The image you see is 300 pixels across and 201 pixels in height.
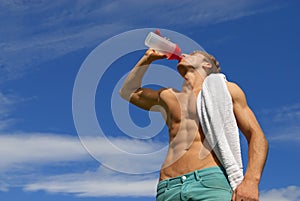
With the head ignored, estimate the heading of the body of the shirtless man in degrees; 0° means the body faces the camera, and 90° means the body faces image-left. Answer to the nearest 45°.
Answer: approximately 45°

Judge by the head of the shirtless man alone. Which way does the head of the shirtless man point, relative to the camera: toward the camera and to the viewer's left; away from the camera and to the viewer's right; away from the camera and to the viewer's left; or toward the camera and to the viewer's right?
toward the camera and to the viewer's left
